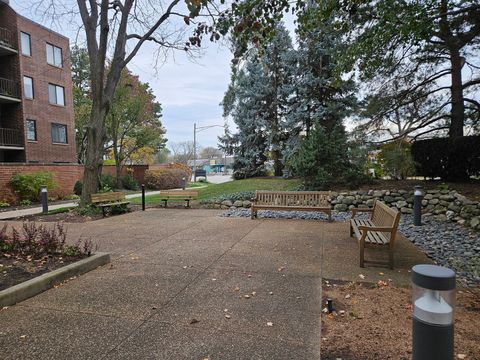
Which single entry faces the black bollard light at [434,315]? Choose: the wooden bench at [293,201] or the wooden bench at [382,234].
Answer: the wooden bench at [293,201]

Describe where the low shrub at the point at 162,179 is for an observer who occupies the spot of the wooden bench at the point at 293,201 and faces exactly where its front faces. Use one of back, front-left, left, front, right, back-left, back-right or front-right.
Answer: back-right

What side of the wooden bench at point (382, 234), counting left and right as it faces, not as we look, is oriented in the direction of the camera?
left

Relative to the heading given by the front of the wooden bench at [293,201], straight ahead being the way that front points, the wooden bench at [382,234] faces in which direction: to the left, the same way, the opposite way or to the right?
to the right
